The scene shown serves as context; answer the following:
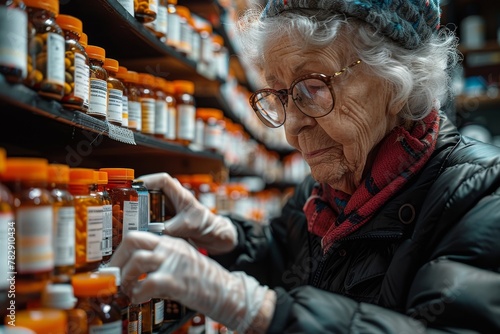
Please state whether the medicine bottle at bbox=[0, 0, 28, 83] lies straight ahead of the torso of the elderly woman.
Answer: yes

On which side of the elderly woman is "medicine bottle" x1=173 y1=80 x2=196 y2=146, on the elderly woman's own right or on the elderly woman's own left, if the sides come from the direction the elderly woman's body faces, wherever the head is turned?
on the elderly woman's own right

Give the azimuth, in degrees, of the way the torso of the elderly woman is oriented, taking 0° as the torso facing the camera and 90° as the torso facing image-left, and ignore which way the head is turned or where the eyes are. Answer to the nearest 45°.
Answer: approximately 45°

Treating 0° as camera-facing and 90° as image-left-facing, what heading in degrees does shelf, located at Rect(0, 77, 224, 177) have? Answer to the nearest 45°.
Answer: approximately 315°

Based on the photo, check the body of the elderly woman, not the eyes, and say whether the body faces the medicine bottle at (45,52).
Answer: yes

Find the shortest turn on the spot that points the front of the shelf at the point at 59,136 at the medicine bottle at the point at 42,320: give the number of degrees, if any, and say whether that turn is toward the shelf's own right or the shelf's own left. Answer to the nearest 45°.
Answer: approximately 45° to the shelf's own right

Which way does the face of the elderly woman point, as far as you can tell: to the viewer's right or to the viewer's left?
to the viewer's left

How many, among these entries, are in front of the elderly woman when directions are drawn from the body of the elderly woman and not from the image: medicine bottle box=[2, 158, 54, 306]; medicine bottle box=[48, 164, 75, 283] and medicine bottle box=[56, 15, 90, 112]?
3

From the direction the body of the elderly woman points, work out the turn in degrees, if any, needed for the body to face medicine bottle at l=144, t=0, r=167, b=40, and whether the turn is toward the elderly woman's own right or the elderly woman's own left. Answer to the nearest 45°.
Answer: approximately 45° to the elderly woman's own right

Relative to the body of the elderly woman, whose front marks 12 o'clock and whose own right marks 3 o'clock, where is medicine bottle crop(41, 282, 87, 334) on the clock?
The medicine bottle is roughly at 12 o'clock from the elderly woman.
